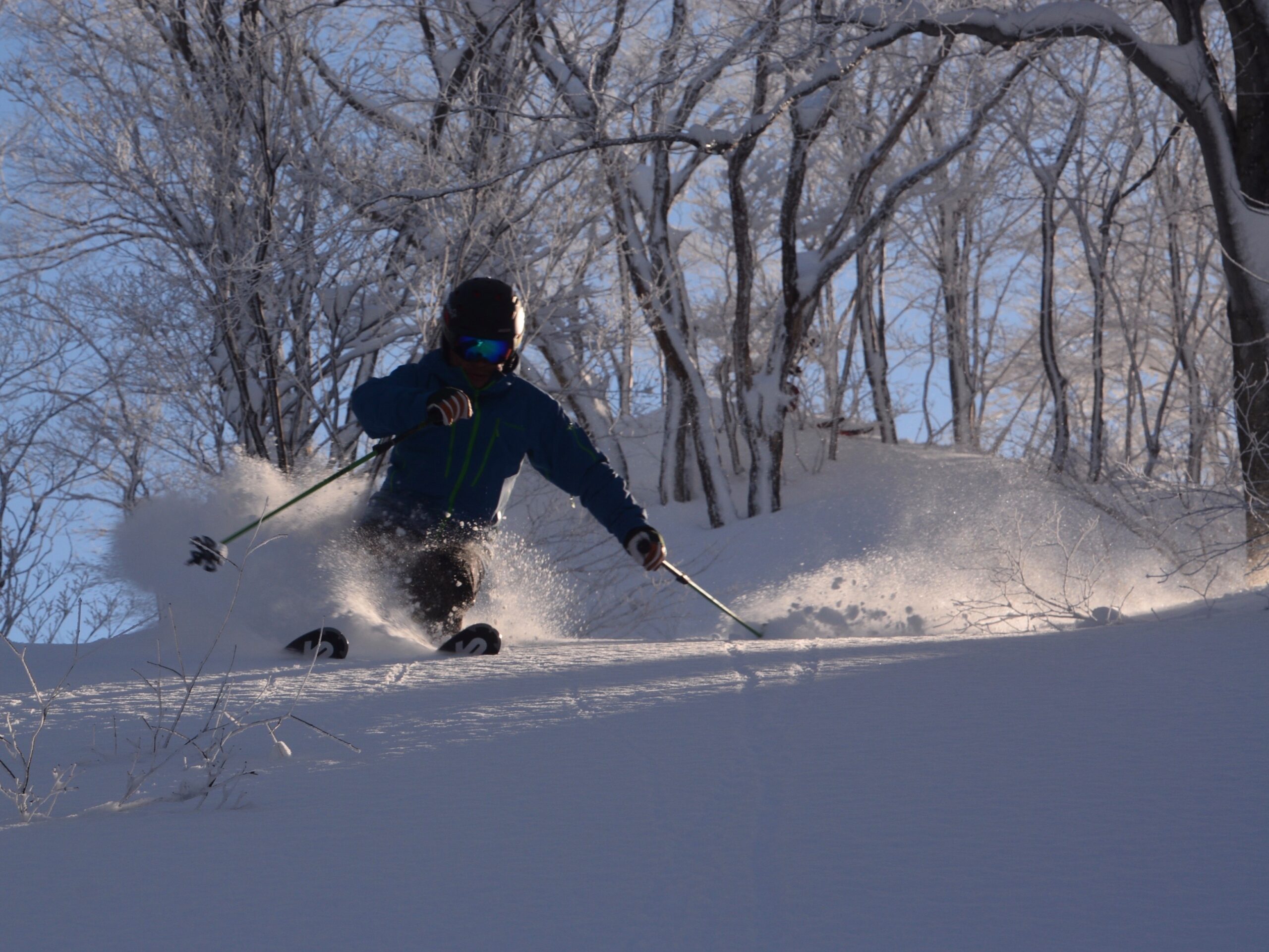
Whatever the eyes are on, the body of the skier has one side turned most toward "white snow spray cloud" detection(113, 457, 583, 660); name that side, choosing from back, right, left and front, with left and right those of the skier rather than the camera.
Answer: right

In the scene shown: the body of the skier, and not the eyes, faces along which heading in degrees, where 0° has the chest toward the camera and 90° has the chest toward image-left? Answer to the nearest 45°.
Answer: approximately 0°
